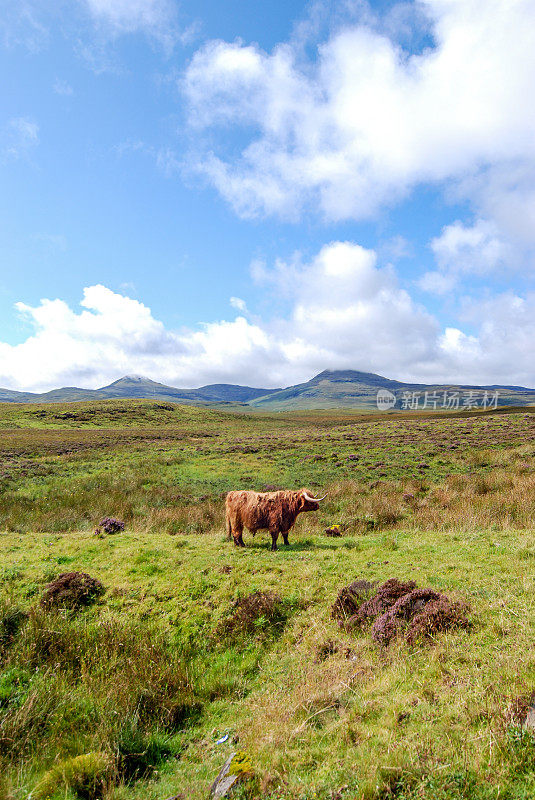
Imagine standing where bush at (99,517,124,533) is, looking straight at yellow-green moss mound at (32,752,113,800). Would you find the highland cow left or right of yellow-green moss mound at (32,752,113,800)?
left

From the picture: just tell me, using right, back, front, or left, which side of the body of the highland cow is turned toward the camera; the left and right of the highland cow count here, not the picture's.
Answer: right

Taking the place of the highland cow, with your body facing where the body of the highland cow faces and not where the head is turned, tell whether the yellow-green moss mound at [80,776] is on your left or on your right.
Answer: on your right

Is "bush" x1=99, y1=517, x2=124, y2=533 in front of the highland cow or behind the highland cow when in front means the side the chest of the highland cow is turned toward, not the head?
behind
